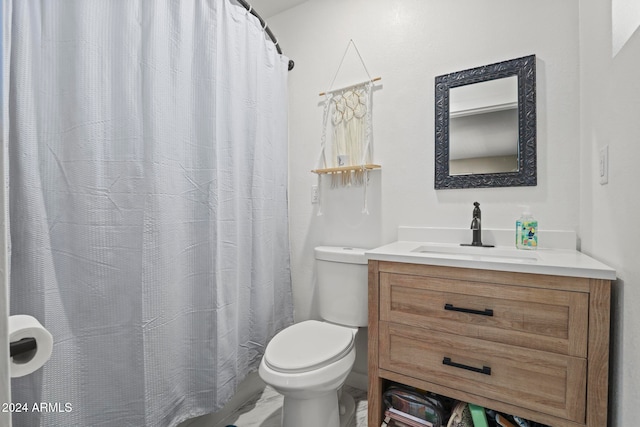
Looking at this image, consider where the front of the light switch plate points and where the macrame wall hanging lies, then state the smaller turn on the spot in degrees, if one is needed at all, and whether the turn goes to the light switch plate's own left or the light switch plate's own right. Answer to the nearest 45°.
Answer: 0° — it already faces it

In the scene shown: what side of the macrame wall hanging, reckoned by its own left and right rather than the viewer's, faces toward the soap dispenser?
left

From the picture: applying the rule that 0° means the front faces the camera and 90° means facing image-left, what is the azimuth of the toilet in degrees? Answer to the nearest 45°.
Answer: approximately 45°

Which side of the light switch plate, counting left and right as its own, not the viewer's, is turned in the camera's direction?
left

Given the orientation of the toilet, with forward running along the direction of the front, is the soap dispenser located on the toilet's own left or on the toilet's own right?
on the toilet's own left

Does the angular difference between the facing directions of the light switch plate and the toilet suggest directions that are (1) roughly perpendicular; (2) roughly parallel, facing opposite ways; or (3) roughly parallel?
roughly perpendicular

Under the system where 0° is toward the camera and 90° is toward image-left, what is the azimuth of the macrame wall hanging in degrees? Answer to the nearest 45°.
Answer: approximately 45°
